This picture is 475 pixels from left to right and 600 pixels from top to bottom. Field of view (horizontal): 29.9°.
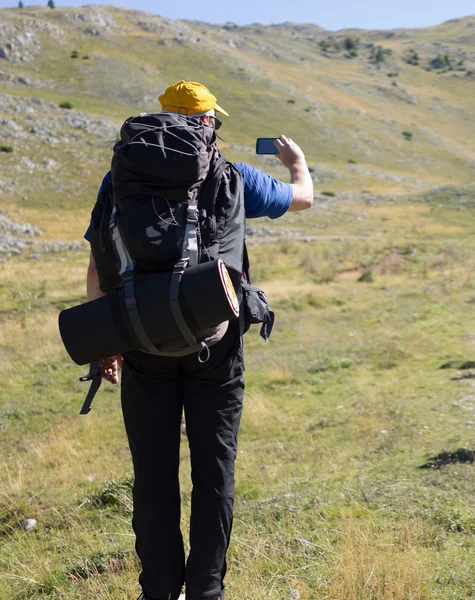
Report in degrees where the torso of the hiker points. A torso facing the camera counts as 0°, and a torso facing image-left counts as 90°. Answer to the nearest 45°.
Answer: approximately 180°

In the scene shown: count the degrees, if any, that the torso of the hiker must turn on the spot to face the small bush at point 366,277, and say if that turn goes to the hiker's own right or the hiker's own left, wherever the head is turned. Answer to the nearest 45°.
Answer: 0° — they already face it
